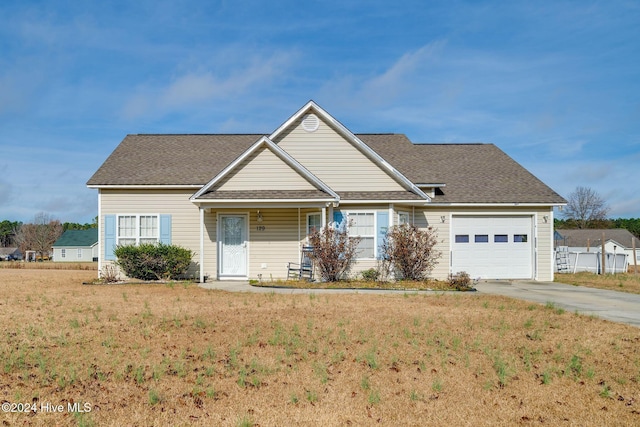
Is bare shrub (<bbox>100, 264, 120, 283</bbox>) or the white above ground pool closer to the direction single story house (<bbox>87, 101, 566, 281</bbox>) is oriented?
the bare shrub

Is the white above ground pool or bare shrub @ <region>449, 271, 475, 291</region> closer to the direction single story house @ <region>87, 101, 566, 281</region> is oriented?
the bare shrub

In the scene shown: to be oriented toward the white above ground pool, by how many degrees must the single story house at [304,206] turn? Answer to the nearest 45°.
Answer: approximately 135° to its left

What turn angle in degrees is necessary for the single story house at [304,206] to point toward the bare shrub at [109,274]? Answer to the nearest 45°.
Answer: approximately 90° to its right

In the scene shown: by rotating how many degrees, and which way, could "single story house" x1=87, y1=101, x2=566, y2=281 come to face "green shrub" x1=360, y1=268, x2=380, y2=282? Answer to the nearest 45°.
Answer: approximately 45° to its left

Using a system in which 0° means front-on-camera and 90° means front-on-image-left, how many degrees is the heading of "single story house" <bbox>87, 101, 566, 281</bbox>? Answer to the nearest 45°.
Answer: approximately 0°

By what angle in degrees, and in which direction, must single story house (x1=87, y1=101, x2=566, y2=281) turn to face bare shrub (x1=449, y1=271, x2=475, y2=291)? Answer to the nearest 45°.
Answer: approximately 45° to its left
